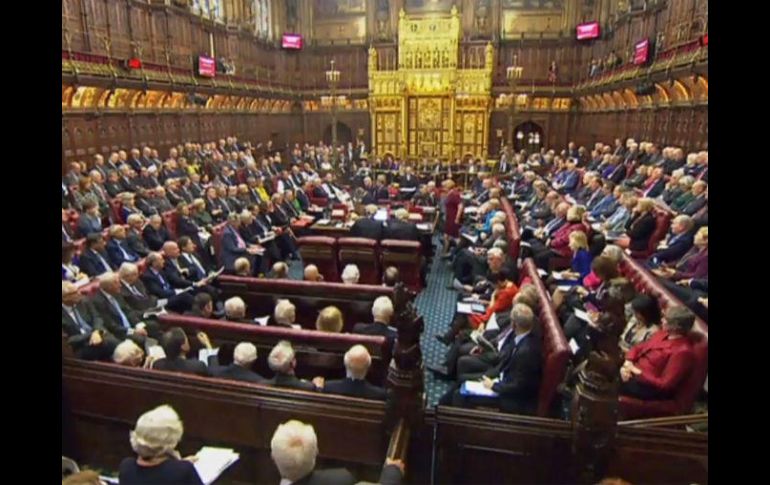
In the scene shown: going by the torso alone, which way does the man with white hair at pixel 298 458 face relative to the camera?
away from the camera

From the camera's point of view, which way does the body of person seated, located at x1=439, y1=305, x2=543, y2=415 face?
to the viewer's left

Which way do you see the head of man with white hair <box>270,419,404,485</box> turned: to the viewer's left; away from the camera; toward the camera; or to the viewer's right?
away from the camera

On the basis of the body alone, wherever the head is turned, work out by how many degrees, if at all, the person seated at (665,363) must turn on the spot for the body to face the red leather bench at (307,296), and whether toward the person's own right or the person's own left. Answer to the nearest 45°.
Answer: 0° — they already face it

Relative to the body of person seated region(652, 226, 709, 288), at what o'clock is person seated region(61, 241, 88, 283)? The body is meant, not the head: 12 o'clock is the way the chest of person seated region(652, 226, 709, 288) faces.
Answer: person seated region(61, 241, 88, 283) is roughly at 11 o'clock from person seated region(652, 226, 709, 288).

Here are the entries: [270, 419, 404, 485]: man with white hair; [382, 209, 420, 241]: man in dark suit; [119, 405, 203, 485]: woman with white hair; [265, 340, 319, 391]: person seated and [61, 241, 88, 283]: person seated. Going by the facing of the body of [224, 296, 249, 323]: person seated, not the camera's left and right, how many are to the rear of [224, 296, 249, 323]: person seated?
3

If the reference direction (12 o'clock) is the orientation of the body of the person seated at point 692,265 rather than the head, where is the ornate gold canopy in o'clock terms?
The ornate gold canopy is roughly at 2 o'clock from the person seated.

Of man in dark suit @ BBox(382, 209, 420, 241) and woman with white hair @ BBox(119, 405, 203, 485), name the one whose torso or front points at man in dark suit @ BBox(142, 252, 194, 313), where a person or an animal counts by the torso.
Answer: the woman with white hair

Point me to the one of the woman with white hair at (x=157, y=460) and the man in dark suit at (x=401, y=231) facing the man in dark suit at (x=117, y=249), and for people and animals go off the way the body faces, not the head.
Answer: the woman with white hair

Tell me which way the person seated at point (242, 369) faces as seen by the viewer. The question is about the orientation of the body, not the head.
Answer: away from the camera

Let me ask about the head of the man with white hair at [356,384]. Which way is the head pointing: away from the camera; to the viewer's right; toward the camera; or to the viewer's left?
away from the camera

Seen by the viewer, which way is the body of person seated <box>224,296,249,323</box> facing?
away from the camera

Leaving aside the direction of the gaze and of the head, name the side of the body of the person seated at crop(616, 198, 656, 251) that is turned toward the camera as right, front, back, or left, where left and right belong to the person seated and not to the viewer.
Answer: left

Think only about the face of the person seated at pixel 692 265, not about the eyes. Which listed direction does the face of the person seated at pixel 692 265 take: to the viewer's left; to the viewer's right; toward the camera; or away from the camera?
to the viewer's left

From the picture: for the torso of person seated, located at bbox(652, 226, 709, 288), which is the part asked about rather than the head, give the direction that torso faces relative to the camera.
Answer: to the viewer's left
